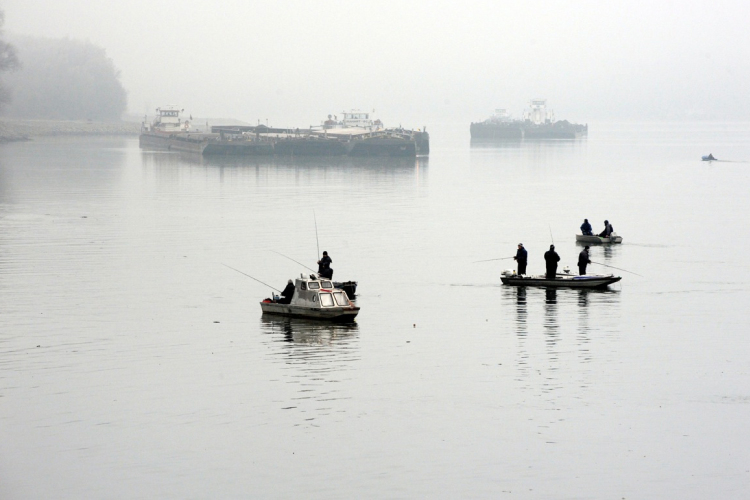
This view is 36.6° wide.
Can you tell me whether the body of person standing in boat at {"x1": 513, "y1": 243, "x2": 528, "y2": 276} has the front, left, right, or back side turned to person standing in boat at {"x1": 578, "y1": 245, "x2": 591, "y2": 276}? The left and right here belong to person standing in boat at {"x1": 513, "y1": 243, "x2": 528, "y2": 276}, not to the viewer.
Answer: back

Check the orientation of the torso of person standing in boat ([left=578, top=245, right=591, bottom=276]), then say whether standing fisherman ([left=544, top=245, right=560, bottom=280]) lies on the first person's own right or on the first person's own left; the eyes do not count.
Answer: on the first person's own right

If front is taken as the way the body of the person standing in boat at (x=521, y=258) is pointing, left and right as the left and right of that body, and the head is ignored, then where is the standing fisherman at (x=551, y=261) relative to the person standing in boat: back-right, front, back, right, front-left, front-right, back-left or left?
back-left

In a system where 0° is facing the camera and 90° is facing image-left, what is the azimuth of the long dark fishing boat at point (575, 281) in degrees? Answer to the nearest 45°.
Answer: approximately 270°

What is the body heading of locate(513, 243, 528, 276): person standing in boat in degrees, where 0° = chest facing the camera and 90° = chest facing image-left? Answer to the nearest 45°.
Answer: approximately 90°

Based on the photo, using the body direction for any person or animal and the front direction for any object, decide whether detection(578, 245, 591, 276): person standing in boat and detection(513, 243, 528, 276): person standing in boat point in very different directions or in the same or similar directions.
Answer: very different directions

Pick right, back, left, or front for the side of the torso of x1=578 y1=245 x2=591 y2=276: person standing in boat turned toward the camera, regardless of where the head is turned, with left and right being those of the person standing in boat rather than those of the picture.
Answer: right

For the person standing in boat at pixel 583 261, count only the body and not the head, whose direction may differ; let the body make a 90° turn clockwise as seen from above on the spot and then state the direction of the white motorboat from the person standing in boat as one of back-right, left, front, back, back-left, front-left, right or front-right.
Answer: front-right

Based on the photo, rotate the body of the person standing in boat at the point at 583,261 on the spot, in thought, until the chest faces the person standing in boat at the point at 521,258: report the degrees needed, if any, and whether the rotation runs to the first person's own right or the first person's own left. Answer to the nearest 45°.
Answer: approximately 180°
